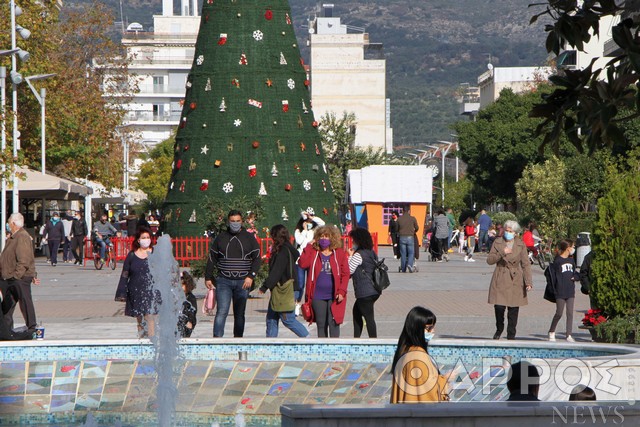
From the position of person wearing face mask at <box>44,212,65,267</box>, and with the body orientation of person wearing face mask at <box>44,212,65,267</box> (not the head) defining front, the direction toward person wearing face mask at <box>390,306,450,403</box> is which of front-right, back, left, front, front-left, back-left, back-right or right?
front

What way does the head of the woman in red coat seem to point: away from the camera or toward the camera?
toward the camera

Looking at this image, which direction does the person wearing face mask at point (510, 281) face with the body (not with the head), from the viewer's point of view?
toward the camera

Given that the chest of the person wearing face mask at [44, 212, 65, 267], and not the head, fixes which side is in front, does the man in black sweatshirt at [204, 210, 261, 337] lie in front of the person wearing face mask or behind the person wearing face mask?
in front

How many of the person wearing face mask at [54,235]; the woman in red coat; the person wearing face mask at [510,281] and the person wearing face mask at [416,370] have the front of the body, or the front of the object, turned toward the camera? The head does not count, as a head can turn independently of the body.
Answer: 3

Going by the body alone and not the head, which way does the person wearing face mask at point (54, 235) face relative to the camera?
toward the camera

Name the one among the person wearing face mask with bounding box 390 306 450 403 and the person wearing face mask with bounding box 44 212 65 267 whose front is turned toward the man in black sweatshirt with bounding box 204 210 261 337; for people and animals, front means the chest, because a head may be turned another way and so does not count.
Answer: the person wearing face mask with bounding box 44 212 65 267

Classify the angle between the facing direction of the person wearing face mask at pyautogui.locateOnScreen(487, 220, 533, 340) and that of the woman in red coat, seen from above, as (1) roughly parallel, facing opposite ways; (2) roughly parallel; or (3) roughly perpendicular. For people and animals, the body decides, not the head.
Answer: roughly parallel

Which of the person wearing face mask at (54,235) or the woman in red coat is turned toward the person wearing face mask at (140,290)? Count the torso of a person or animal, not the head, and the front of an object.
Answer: the person wearing face mask at (54,235)

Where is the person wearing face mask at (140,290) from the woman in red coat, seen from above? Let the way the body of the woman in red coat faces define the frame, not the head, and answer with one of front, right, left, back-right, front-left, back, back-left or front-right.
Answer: right

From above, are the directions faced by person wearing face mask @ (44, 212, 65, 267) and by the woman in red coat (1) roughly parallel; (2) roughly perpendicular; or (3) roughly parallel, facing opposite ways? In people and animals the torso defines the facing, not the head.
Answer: roughly parallel
